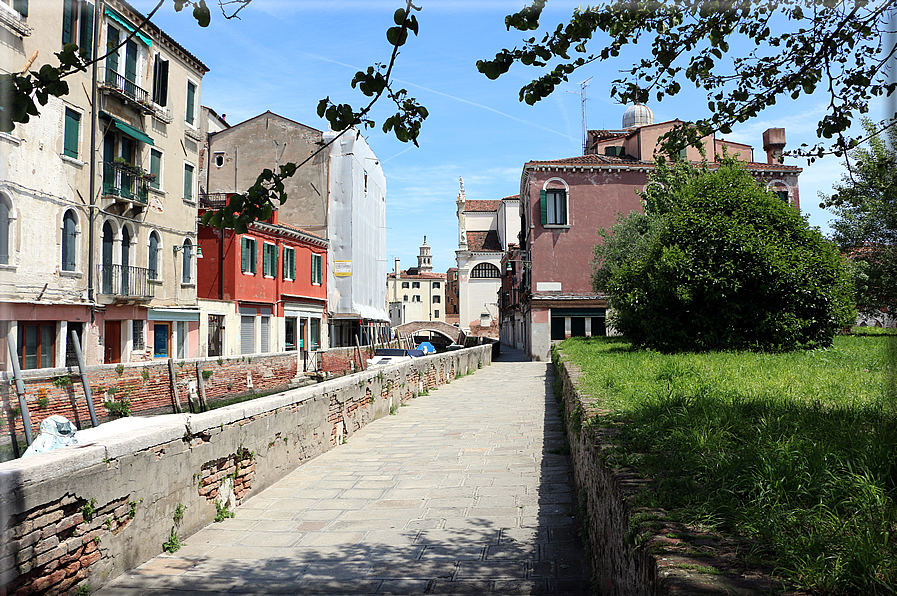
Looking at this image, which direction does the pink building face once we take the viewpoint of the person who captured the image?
facing the viewer

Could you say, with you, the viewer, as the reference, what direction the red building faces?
facing the viewer and to the right of the viewer

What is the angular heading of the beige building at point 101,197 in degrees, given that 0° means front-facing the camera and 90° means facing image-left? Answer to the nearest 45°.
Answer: approximately 315°

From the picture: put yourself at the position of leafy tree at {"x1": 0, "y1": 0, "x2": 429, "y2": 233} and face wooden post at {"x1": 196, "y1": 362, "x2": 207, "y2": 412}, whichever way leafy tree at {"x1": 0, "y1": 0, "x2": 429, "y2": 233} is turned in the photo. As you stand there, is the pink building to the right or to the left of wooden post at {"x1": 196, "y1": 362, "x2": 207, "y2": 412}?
right

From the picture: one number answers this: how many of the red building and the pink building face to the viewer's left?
0

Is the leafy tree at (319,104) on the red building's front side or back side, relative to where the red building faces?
on the front side

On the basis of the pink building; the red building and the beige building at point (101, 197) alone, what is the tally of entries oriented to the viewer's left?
0

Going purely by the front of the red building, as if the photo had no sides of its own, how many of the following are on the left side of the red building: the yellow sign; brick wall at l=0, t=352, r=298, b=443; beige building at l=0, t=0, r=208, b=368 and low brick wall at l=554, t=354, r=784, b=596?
1

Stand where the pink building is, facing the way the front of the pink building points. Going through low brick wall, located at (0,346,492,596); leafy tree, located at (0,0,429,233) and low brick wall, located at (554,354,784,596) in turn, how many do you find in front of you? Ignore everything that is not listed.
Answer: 3

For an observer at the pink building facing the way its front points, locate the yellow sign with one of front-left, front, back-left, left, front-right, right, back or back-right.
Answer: right
